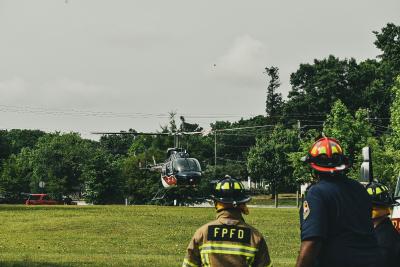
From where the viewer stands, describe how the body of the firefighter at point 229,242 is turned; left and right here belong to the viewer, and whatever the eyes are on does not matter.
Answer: facing away from the viewer

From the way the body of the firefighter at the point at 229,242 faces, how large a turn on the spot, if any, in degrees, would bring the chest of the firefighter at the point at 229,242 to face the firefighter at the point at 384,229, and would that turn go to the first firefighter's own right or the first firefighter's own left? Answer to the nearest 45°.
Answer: approximately 45° to the first firefighter's own right

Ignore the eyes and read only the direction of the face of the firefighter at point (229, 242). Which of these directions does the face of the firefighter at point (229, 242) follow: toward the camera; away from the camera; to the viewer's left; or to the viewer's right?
away from the camera

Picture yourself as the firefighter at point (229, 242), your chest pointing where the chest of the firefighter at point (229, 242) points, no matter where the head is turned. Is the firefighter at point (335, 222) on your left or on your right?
on your right
